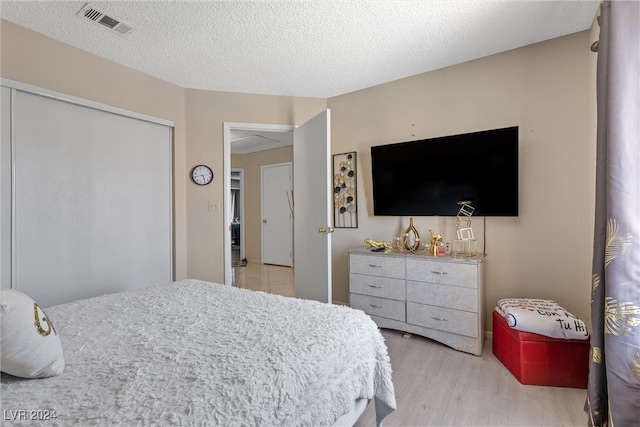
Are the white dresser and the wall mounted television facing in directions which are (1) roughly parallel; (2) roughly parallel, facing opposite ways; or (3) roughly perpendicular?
roughly parallel

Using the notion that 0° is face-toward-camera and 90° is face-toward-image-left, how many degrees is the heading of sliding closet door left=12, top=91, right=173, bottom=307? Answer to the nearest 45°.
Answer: approximately 315°

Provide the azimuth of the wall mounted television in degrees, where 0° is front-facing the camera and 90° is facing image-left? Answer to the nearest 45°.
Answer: approximately 45°

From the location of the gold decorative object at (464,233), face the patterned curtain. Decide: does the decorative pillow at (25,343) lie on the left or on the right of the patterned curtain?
right

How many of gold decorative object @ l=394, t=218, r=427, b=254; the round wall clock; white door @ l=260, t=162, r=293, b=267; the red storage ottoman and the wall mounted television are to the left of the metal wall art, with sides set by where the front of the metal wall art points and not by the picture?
3

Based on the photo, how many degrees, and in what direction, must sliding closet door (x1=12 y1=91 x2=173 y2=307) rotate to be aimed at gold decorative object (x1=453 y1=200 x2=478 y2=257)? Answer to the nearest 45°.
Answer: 0° — it already faces it

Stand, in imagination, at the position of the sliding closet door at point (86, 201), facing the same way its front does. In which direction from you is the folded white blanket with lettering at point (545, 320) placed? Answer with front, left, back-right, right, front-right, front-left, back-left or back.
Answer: front

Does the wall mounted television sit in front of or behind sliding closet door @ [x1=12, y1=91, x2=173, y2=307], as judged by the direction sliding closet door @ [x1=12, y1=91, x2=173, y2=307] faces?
in front

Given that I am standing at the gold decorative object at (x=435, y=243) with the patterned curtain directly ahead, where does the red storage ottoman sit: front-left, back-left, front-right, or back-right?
front-left

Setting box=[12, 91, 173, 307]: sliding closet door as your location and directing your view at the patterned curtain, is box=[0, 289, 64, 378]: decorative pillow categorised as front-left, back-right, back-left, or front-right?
front-right

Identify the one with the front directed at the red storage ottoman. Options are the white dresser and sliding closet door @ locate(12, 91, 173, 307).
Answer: the sliding closet door

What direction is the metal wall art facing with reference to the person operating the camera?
facing the viewer and to the left of the viewer

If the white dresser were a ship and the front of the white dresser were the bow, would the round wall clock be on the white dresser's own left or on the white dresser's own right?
on the white dresser's own right

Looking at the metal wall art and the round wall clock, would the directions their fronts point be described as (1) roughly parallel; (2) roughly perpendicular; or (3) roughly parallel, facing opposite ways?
roughly perpendicular

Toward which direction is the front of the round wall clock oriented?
toward the camera

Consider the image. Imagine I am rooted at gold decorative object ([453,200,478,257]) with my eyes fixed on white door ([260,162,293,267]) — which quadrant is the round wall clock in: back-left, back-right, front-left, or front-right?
front-left

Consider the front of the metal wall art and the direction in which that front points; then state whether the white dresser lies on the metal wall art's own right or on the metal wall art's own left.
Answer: on the metal wall art's own left

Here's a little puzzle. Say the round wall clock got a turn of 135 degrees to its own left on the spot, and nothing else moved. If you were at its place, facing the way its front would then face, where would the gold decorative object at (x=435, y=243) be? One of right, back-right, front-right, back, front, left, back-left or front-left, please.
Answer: right

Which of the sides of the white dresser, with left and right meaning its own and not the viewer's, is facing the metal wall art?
right

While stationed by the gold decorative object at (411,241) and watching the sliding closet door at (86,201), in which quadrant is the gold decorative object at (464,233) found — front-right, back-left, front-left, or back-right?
back-left
